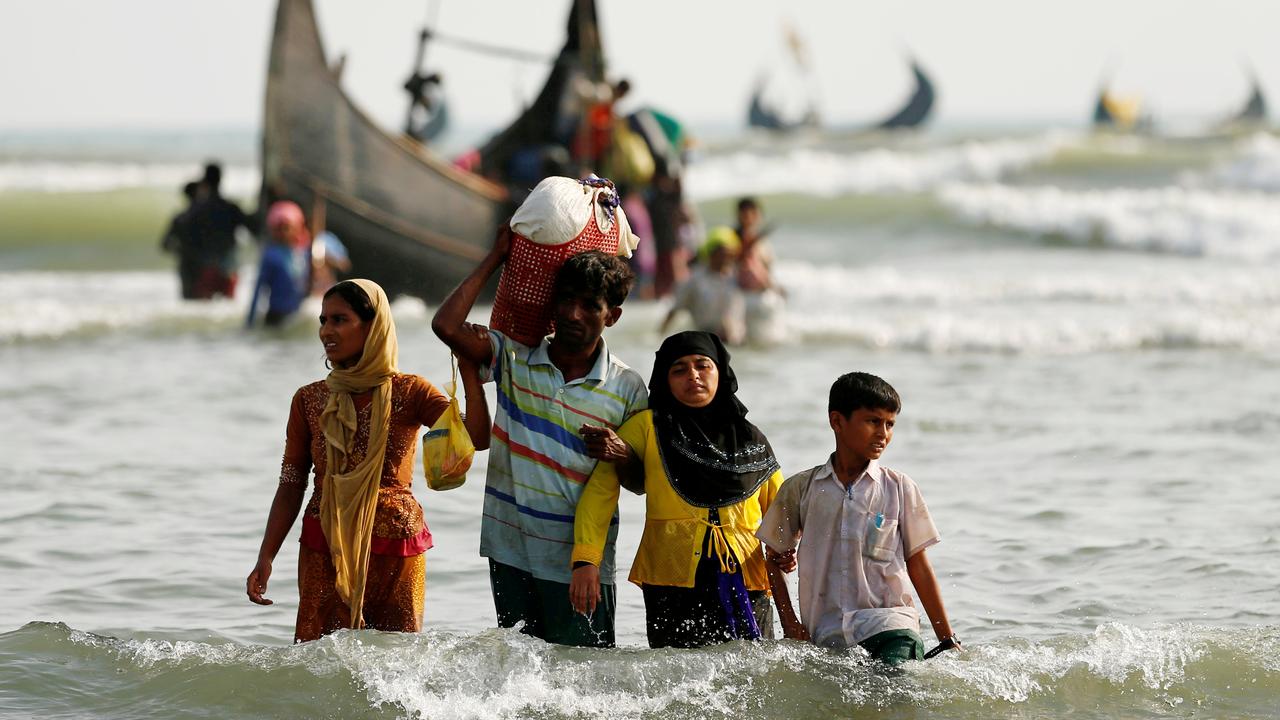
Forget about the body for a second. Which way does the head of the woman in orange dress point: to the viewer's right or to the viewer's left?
to the viewer's left

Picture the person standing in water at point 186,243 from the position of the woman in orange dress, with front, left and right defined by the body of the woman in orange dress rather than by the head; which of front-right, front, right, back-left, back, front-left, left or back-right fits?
back-right

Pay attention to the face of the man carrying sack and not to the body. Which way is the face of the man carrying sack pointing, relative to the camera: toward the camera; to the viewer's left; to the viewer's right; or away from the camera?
toward the camera

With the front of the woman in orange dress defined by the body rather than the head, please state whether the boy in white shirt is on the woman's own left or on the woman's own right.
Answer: on the woman's own left

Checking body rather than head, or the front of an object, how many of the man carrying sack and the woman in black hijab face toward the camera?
2

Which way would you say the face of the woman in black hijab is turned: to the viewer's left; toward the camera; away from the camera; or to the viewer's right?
toward the camera

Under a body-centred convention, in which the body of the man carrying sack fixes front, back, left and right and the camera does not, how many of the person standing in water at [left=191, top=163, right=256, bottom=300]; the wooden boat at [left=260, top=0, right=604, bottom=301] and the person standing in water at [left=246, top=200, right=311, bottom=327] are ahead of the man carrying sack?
0

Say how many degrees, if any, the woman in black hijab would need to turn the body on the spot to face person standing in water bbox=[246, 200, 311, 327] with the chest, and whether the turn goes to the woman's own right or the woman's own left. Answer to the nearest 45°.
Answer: approximately 180°

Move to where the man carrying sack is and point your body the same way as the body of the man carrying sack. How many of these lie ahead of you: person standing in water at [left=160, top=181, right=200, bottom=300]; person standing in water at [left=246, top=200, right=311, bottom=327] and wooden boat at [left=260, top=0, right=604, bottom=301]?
0

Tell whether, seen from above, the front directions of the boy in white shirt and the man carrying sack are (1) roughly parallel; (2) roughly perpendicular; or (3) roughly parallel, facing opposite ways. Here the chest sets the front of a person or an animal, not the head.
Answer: roughly parallel

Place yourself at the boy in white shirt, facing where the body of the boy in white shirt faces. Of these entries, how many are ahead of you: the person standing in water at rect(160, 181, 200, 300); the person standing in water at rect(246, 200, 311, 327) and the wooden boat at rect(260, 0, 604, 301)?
0

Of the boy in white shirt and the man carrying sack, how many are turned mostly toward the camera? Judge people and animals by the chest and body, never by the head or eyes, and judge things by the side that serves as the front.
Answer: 2

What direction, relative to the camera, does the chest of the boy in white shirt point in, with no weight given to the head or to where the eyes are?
toward the camera

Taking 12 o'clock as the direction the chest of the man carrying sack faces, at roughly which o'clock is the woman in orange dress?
The woman in orange dress is roughly at 3 o'clock from the man carrying sack.

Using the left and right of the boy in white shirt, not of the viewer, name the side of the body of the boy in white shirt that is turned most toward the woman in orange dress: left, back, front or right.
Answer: right

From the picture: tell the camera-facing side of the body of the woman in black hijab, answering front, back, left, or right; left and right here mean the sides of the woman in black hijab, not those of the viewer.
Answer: front

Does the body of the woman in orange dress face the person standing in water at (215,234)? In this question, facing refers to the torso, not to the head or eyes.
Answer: no

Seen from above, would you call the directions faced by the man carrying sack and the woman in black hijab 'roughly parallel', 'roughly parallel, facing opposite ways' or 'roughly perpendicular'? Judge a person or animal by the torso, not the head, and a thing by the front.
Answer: roughly parallel
